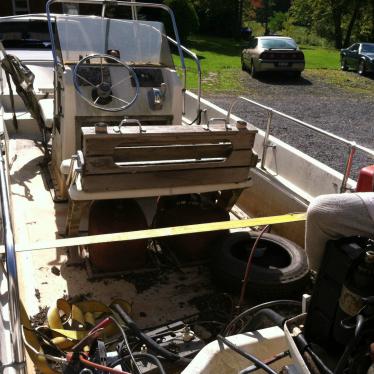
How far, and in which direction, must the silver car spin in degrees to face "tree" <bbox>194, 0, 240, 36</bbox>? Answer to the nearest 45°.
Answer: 0° — it already faces it

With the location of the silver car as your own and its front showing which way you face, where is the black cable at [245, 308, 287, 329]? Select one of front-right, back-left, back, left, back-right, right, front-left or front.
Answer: back

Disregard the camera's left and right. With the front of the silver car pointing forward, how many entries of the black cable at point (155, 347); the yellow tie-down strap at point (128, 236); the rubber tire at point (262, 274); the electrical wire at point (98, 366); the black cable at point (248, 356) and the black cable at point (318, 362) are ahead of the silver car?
0

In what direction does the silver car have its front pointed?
away from the camera

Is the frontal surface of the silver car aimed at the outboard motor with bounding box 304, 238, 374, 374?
no

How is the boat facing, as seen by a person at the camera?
facing away from the viewer and to the left of the viewer

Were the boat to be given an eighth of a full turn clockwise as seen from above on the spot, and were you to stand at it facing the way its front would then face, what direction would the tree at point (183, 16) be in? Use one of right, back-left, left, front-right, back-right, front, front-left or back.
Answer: front

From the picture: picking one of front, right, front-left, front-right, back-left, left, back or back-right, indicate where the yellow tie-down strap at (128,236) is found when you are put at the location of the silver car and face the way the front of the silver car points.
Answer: back

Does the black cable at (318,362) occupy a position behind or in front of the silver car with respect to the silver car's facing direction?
behind

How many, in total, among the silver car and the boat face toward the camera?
0

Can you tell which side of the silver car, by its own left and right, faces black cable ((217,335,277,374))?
back

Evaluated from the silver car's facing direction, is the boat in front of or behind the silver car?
behind
